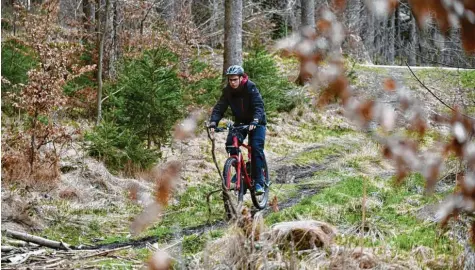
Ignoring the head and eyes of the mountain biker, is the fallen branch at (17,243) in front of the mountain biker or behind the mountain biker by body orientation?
in front

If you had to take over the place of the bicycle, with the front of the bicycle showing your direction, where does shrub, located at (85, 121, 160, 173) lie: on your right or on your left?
on your right

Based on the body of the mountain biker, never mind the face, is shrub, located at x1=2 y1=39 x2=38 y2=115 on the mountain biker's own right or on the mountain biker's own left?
on the mountain biker's own right

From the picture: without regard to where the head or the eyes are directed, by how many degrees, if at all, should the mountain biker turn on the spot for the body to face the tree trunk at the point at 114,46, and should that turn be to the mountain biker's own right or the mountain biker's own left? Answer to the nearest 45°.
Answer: approximately 90° to the mountain biker's own right

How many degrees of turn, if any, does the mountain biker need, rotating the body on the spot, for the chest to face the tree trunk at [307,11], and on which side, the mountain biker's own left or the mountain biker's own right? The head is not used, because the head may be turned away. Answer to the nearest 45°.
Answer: approximately 135° to the mountain biker's own right

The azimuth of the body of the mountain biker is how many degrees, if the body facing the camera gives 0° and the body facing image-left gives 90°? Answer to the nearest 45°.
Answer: approximately 45°

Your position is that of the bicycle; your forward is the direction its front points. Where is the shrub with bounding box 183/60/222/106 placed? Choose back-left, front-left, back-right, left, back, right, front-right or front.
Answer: back-right

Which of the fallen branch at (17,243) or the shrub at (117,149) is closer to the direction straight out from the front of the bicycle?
the fallen branch

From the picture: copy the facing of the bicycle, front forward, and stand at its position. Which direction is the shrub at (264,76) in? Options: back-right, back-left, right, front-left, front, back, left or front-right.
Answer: back-right
